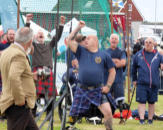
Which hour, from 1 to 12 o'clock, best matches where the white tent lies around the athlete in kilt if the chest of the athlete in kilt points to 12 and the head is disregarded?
The white tent is roughly at 6 o'clock from the athlete in kilt.

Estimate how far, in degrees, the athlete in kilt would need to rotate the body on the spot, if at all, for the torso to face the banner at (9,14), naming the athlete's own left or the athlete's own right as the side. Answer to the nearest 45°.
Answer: approximately 135° to the athlete's own right

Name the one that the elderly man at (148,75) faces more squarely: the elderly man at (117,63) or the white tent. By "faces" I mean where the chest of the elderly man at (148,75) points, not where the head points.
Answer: the elderly man

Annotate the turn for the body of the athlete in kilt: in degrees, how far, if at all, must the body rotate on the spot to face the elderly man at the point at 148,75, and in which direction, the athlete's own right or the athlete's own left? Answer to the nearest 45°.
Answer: approximately 135° to the athlete's own left

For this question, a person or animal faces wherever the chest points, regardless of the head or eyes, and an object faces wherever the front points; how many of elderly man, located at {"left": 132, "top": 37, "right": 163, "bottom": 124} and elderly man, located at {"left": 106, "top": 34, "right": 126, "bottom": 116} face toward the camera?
2

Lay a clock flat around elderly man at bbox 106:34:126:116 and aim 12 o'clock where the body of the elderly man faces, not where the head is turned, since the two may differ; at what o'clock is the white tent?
The white tent is roughly at 5 o'clock from the elderly man.

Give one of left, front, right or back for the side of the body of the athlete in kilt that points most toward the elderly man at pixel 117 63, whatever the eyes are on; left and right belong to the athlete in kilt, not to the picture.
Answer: back

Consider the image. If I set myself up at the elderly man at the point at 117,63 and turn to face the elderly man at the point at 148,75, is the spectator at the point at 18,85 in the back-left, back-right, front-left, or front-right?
back-right

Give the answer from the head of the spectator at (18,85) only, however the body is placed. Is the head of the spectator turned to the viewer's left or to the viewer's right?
to the viewer's right

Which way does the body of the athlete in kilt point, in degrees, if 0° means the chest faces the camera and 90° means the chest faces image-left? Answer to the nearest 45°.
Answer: approximately 0°

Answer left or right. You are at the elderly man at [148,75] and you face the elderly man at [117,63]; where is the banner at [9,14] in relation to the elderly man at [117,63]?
right
